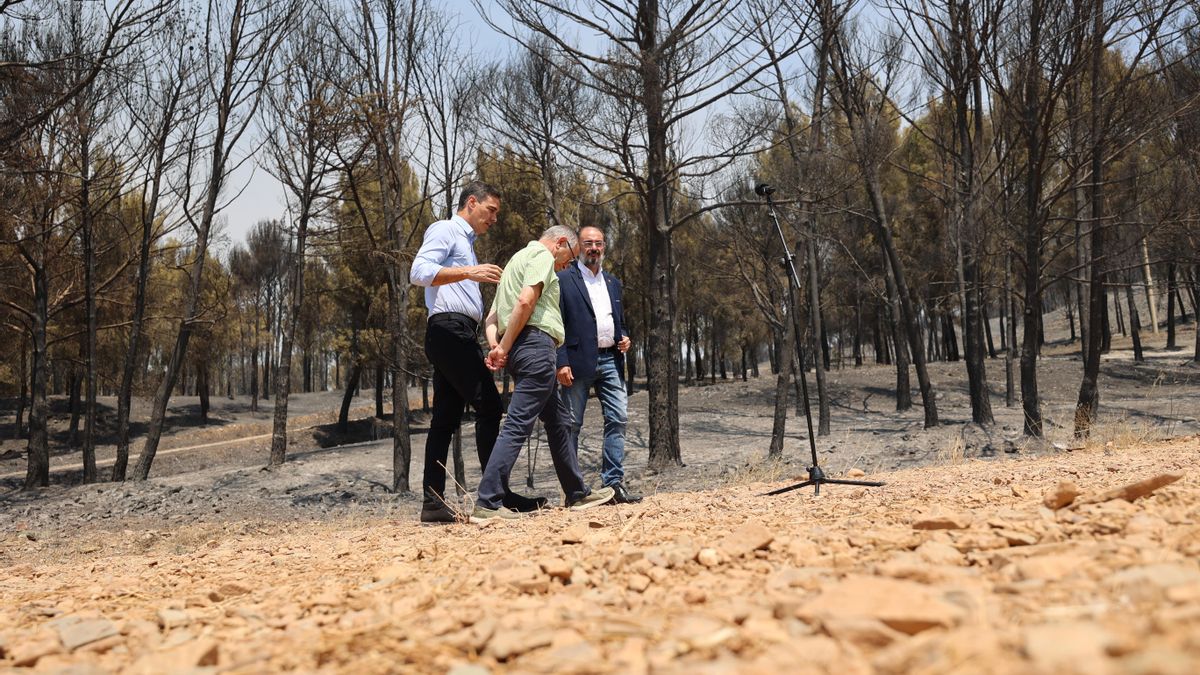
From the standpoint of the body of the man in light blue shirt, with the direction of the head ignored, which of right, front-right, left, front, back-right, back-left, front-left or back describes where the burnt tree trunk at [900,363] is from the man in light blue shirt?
front-left

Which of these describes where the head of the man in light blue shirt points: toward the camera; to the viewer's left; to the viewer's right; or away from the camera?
to the viewer's right

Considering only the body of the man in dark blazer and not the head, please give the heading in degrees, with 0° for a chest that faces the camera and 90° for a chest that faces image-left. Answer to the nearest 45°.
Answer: approximately 315°

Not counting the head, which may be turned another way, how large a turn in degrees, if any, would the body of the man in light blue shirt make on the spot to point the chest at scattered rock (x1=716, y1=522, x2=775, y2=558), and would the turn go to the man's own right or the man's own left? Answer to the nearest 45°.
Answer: approximately 45° to the man's own right

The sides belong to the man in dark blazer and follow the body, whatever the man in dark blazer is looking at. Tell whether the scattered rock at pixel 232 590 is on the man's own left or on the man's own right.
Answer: on the man's own right

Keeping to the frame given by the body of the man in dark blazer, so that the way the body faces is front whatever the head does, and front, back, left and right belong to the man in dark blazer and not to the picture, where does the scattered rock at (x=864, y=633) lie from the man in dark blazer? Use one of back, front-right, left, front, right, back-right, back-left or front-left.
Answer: front-right

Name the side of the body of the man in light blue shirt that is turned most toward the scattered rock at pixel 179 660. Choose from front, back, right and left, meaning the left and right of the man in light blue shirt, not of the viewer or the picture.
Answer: right

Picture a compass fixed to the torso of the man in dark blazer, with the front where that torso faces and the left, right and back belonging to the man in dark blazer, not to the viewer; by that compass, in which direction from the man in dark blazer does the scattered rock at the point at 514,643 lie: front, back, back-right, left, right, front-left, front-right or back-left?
front-right

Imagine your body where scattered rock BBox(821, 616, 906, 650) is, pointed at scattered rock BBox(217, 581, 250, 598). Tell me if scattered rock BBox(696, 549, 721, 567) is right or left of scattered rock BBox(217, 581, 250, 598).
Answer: right

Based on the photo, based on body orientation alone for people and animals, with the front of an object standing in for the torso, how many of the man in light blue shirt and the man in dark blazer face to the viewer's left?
0

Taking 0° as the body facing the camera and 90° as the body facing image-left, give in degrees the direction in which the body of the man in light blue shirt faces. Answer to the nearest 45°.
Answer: approximately 270°

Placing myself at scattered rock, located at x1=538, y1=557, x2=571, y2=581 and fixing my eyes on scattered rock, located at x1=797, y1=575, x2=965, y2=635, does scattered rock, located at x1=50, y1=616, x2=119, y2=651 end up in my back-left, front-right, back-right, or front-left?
back-right

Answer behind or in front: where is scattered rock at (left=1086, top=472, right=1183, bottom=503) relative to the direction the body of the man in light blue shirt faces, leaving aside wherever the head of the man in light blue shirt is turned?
in front
